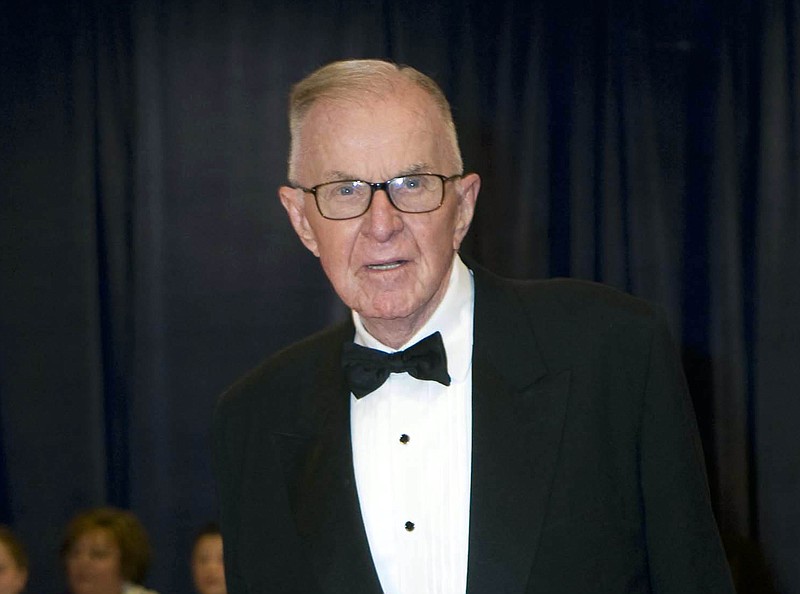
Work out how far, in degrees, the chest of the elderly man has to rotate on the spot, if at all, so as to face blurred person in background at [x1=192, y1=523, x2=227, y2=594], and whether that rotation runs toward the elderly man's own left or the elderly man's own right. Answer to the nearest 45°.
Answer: approximately 180°

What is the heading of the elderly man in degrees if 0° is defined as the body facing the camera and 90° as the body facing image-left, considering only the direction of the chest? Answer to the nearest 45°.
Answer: approximately 0°

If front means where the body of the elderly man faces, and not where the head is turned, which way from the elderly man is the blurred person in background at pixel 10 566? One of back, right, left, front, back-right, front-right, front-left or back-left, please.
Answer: back-right
